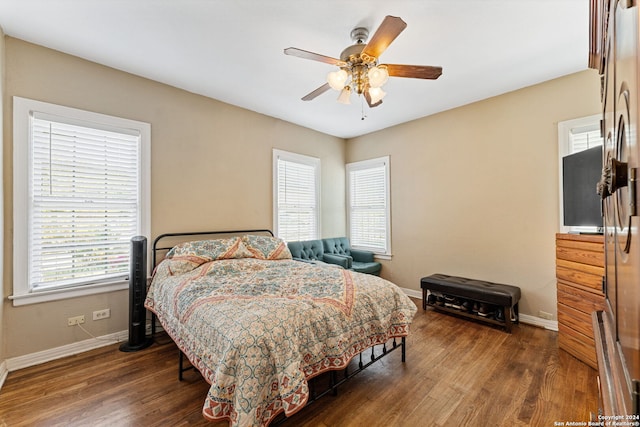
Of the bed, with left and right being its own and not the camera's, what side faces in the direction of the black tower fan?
back

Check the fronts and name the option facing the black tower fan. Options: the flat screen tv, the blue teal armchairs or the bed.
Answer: the flat screen tv

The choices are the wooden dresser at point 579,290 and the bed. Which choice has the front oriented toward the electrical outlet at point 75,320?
the wooden dresser

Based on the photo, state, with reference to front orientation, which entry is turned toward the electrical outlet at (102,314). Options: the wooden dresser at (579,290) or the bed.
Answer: the wooden dresser

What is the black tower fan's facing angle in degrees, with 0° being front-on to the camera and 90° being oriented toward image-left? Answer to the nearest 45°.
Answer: approximately 315°

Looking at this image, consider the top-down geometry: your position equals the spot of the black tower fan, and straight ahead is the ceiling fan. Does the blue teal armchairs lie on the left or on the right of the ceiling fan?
left

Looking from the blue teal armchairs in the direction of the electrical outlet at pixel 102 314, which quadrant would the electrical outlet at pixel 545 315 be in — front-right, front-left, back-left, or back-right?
back-left

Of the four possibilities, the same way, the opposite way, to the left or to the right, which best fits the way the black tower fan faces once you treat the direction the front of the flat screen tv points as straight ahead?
the opposite way
